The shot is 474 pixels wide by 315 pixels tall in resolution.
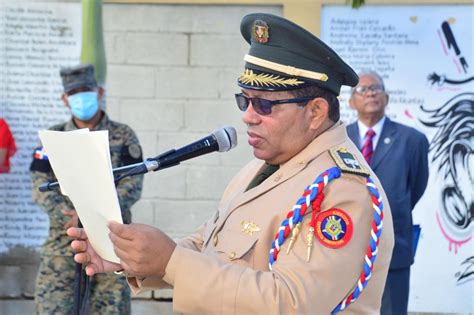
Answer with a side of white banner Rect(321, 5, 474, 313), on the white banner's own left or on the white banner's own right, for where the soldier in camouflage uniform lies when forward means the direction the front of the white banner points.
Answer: on the white banner's own right

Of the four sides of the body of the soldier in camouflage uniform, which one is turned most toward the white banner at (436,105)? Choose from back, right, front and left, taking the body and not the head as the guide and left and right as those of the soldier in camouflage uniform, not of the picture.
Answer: left

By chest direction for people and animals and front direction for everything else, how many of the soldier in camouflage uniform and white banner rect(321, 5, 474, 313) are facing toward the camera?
2

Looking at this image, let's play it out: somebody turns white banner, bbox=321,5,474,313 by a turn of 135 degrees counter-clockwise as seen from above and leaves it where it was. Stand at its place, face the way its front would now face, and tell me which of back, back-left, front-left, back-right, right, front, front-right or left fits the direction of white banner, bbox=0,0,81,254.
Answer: back-left

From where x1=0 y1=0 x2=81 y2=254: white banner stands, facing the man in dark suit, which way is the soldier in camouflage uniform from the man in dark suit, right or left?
right

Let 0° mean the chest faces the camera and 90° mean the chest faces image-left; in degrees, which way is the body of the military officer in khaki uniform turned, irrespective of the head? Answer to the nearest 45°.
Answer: approximately 45°

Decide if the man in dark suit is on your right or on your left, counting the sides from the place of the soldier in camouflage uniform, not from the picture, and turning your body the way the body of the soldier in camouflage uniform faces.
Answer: on your left

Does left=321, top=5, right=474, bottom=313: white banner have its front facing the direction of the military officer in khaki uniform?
yes

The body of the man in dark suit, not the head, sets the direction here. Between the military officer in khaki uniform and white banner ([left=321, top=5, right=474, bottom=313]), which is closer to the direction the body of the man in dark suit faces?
the military officer in khaki uniform
